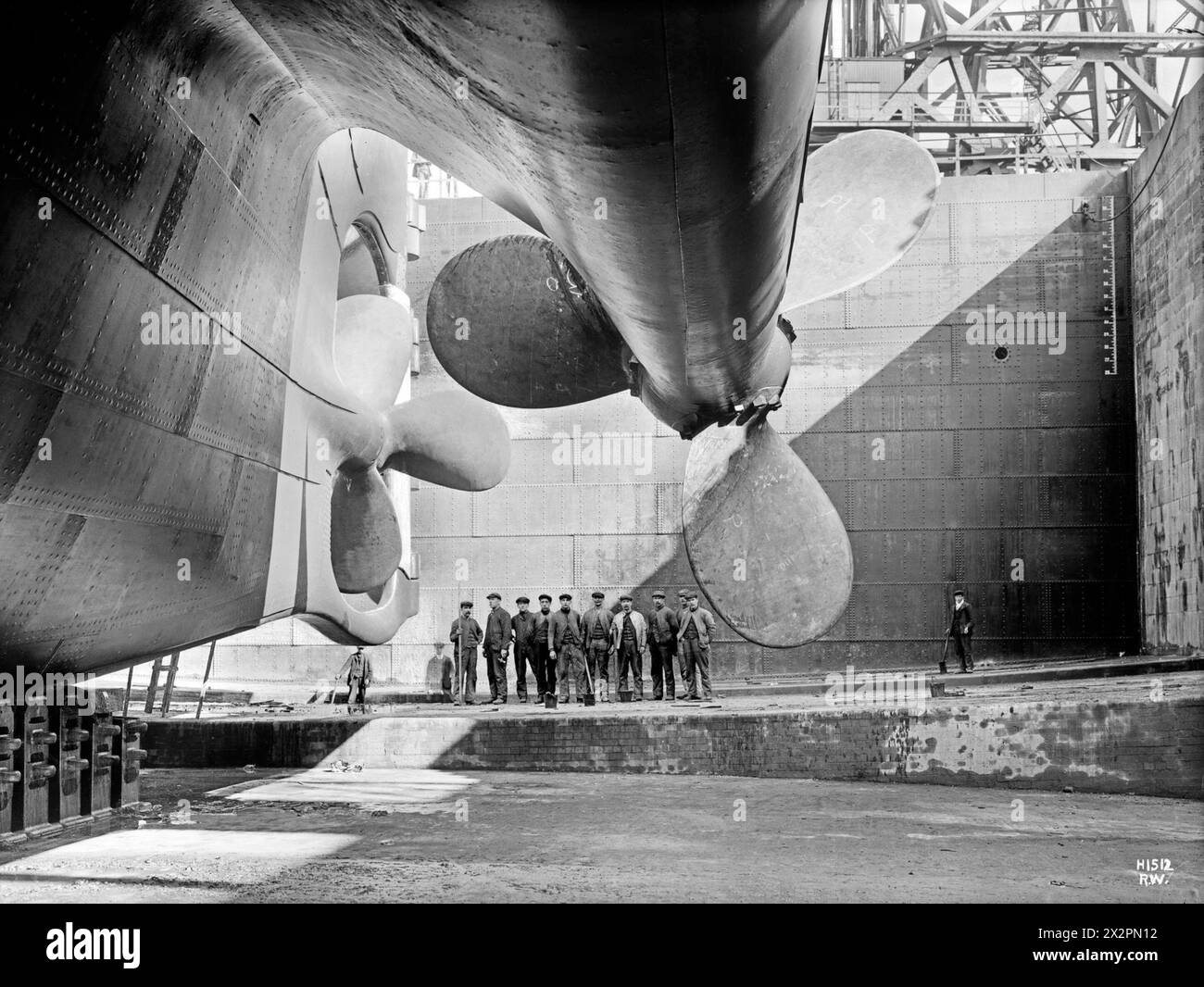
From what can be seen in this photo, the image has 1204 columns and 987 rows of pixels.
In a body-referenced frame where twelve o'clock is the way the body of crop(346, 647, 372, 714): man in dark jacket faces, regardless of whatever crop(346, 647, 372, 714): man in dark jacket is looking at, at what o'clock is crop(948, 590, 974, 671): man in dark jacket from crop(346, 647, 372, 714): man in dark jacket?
crop(948, 590, 974, 671): man in dark jacket is roughly at 9 o'clock from crop(346, 647, 372, 714): man in dark jacket.

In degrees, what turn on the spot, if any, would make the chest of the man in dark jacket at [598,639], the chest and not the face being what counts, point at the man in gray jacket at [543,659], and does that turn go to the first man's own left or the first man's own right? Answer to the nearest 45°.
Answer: approximately 45° to the first man's own right

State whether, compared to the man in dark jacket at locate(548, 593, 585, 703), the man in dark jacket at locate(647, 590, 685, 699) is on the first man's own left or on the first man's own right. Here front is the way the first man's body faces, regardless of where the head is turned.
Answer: on the first man's own left

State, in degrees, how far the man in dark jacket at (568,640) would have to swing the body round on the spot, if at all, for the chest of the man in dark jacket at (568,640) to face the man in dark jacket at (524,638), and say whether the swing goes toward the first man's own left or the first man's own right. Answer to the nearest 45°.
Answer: approximately 135° to the first man's own right

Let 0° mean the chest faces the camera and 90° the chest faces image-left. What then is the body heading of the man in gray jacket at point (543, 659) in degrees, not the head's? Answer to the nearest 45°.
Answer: approximately 0°

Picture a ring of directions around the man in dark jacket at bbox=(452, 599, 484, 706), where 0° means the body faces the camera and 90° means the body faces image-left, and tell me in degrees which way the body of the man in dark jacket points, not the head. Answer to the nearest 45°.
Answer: approximately 0°
